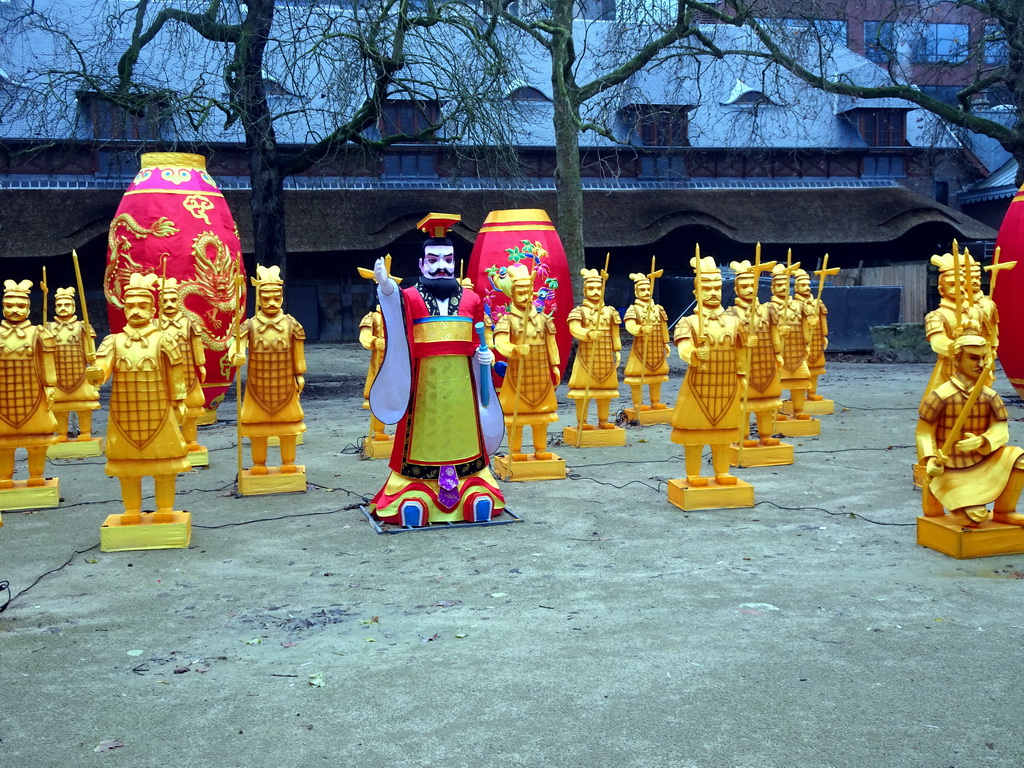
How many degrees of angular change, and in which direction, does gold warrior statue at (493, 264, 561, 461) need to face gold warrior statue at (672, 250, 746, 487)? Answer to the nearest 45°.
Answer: approximately 45° to its left

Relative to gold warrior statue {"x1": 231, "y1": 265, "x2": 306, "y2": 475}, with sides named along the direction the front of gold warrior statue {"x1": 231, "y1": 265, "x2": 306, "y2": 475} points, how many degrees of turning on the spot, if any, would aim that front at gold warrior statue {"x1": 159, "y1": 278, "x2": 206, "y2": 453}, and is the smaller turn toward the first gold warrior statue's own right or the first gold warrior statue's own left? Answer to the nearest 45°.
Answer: approximately 90° to the first gold warrior statue's own right

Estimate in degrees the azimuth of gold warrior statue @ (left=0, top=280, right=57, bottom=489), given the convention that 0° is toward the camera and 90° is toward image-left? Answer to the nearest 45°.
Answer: approximately 0°

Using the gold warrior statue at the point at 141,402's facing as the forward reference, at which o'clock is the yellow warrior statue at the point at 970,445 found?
The yellow warrior statue is roughly at 10 o'clock from the gold warrior statue.

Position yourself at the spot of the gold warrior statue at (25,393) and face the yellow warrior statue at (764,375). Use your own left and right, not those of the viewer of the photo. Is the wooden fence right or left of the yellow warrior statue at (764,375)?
left

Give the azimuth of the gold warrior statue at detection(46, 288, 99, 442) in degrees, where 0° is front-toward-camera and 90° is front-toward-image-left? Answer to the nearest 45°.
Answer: approximately 0°

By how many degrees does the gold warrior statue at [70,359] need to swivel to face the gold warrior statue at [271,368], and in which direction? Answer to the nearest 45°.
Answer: approximately 45° to its left

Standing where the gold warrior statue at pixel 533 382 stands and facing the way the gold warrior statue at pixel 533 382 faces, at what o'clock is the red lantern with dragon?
The red lantern with dragon is roughly at 4 o'clock from the gold warrior statue.

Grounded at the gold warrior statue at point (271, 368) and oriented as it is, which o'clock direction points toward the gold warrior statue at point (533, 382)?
the gold warrior statue at point (533, 382) is roughly at 9 o'clock from the gold warrior statue at point (271, 368).

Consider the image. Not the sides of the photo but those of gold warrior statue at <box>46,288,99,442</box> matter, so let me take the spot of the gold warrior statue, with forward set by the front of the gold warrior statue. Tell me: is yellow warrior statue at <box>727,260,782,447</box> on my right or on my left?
on my left

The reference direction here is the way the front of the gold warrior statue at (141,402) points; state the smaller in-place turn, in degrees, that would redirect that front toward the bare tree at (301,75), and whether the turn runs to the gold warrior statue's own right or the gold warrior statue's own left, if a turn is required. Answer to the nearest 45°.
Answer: approximately 180°

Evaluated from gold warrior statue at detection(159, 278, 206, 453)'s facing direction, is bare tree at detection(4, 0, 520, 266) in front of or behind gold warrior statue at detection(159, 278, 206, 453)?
behind
